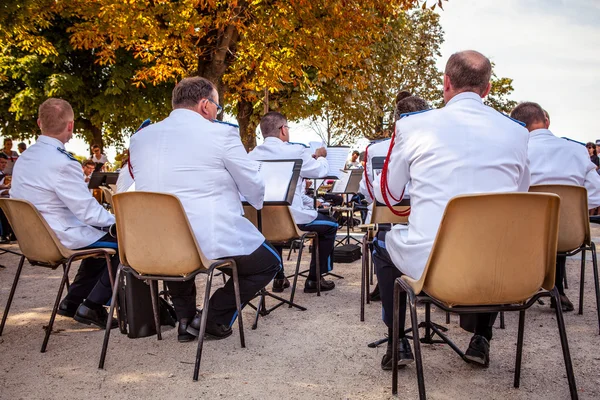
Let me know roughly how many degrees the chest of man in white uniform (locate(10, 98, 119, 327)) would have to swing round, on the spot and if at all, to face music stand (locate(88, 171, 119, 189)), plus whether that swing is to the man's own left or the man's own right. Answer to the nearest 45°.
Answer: approximately 45° to the man's own left

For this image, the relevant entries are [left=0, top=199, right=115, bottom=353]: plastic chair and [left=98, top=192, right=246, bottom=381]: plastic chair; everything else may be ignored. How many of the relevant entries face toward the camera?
0

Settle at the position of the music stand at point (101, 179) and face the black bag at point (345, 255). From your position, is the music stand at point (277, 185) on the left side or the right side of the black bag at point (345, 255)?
right

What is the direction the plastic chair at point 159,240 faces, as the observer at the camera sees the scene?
facing away from the viewer and to the right of the viewer

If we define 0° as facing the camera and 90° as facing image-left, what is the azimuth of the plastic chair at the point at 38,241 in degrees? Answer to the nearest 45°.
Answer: approximately 225°

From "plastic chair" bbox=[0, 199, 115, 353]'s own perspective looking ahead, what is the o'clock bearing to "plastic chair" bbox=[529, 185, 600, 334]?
"plastic chair" bbox=[529, 185, 600, 334] is roughly at 2 o'clock from "plastic chair" bbox=[0, 199, 115, 353].

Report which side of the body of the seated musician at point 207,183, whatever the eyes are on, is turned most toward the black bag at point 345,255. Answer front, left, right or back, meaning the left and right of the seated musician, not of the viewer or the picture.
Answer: front

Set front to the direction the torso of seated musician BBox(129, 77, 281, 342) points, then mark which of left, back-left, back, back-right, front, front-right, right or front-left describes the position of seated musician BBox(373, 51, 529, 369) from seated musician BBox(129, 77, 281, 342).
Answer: right

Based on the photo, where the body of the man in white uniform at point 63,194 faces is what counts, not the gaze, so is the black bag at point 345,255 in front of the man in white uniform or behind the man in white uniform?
in front

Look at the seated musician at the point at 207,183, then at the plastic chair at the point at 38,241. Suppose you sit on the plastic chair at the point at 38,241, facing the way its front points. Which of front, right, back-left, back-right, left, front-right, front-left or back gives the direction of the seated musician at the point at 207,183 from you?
right

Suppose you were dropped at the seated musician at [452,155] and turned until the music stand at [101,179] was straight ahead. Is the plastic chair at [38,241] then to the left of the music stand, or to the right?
left

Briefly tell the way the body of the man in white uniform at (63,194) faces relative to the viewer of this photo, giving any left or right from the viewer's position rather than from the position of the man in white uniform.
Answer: facing away from the viewer and to the right of the viewer

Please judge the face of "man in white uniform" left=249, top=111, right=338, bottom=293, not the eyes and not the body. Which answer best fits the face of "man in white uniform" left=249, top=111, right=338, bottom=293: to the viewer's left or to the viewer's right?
to the viewer's right

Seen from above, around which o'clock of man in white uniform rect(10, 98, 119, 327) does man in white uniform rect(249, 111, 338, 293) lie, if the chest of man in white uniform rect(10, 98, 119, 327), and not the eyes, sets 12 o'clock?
man in white uniform rect(249, 111, 338, 293) is roughly at 1 o'clock from man in white uniform rect(10, 98, 119, 327).

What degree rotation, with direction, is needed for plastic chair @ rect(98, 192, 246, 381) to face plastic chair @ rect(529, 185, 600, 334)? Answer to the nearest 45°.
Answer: approximately 45° to its right

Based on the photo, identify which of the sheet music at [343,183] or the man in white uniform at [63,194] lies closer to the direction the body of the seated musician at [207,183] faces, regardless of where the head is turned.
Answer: the sheet music

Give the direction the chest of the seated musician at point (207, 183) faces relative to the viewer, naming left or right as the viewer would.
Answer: facing away from the viewer and to the right of the viewer
